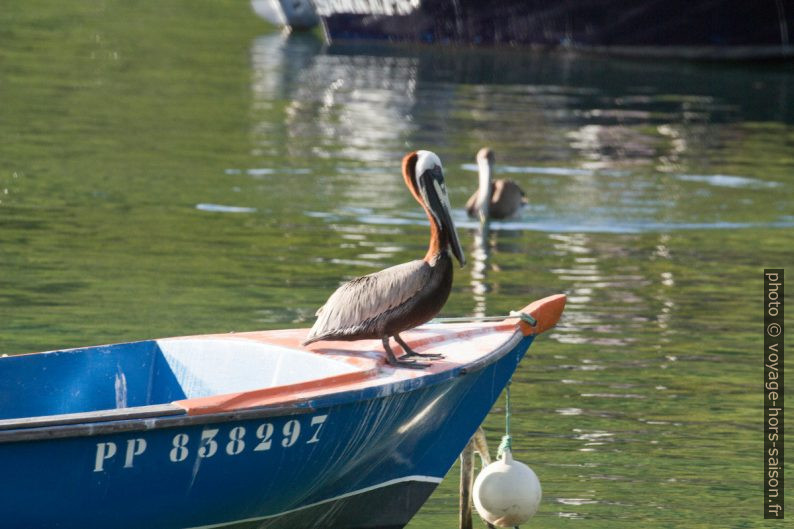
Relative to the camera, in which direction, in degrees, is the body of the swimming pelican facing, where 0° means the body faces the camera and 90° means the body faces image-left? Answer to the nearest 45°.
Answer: approximately 45°

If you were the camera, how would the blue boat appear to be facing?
facing to the right of the viewer

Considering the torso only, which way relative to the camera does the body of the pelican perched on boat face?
to the viewer's right

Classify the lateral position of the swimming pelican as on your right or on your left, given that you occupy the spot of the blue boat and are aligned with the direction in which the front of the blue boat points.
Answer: on your left

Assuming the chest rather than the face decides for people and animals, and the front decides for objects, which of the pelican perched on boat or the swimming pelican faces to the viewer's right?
the pelican perched on boat
